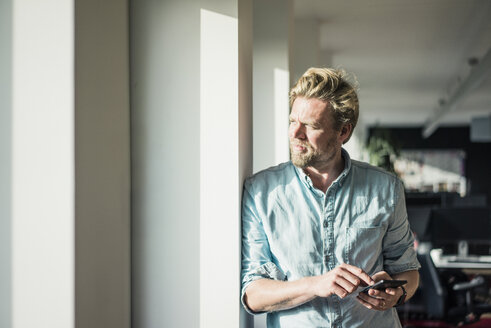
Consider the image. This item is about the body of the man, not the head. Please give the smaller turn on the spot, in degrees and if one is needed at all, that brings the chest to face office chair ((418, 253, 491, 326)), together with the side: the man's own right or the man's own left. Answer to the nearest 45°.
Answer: approximately 180°

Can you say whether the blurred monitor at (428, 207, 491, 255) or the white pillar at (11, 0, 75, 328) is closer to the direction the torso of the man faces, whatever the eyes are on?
the white pillar

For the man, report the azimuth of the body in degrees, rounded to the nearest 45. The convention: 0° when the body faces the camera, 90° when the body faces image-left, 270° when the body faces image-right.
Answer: approximately 0°

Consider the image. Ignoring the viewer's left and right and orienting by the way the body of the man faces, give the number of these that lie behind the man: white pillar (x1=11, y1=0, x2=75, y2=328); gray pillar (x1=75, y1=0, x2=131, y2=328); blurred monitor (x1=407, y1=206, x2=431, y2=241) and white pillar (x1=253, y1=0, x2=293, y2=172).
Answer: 2

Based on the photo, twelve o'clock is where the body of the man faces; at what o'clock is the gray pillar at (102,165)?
The gray pillar is roughly at 2 o'clock from the man.

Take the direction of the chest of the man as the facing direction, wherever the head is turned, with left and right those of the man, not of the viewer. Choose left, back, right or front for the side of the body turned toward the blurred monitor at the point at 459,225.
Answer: back

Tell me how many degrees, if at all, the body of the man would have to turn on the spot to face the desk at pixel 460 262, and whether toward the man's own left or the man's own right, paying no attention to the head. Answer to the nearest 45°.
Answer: approximately 180°

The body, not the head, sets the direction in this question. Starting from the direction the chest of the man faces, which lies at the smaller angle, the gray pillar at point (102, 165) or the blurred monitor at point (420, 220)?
the gray pillar

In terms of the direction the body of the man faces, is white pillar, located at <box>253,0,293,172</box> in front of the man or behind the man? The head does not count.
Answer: behind
